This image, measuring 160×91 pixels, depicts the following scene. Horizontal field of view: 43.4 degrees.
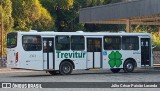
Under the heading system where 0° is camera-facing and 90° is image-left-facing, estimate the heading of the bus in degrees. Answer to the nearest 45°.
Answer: approximately 225°
